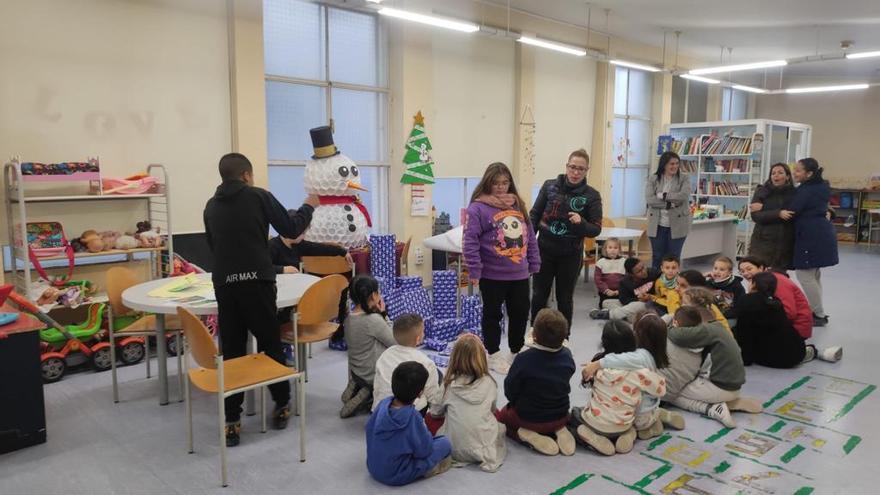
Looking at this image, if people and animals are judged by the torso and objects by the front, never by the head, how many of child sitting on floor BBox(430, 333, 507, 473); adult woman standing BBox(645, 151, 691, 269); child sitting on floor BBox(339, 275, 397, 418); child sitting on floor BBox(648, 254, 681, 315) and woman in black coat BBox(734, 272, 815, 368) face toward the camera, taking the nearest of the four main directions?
2

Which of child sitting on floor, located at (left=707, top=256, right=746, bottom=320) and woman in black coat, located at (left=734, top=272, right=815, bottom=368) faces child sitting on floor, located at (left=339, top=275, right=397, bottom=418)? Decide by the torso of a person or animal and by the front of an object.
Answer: child sitting on floor, located at (left=707, top=256, right=746, bottom=320)

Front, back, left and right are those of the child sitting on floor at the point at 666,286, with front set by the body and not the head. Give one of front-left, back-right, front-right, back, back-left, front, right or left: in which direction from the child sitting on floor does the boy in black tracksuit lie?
front-right

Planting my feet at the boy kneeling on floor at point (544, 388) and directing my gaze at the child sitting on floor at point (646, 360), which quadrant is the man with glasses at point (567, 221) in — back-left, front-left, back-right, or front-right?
front-left

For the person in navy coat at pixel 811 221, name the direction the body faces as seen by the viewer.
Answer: to the viewer's left

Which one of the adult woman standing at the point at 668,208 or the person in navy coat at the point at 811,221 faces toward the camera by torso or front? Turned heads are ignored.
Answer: the adult woman standing

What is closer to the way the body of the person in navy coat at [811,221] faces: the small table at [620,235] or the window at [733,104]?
the small table

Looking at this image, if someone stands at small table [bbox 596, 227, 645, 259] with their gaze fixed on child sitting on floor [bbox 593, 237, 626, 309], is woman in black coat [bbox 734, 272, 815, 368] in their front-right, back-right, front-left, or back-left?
front-left

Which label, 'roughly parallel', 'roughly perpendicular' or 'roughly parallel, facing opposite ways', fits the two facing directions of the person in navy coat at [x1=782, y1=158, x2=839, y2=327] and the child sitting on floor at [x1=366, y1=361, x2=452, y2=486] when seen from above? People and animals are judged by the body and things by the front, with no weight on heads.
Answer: roughly perpendicular

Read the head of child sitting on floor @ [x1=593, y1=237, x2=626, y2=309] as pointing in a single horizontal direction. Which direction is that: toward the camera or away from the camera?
toward the camera

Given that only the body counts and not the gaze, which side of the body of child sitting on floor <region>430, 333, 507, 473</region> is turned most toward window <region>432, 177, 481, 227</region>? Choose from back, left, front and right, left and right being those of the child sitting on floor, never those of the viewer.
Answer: front

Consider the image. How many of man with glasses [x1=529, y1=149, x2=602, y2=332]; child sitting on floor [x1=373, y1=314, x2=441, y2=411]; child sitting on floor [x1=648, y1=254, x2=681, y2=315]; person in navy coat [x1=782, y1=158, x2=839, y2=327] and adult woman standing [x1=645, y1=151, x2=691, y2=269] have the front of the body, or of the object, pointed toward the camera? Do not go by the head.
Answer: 3

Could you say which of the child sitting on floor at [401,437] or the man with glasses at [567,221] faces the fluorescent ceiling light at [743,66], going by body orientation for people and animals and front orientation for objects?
the child sitting on floor

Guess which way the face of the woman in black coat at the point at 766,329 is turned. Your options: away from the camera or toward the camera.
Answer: away from the camera

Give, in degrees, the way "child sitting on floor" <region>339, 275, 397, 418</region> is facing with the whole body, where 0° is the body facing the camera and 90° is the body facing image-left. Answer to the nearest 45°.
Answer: approximately 225°

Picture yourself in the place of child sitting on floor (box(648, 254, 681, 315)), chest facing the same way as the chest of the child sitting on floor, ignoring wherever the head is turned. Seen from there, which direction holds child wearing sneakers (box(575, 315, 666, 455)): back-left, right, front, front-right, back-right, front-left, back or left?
front

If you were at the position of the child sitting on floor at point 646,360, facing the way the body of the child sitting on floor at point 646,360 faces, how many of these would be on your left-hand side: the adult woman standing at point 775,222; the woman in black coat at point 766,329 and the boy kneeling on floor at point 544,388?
1

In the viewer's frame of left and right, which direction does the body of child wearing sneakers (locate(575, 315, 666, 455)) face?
facing away from the viewer

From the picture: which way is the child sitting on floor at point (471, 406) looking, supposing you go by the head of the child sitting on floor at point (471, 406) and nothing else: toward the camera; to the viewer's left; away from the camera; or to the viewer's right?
away from the camera

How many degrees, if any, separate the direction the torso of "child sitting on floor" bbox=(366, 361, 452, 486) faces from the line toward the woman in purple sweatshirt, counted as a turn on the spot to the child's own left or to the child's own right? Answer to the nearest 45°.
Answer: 0° — they already face them
